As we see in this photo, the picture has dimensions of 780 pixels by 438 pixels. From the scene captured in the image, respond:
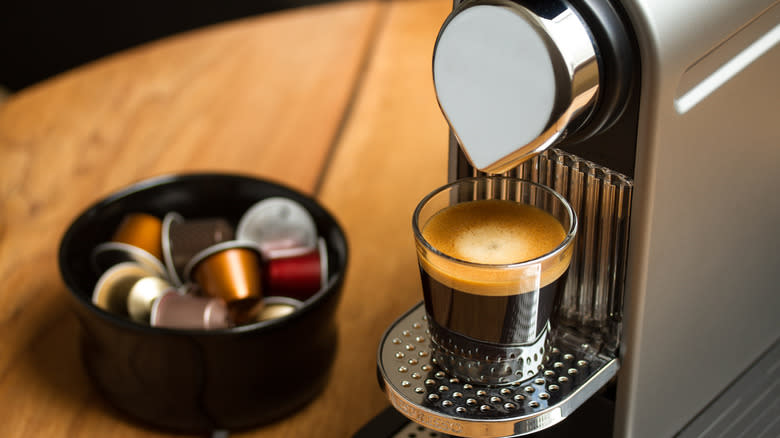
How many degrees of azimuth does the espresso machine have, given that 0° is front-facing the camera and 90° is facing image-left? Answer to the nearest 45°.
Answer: approximately 45°
